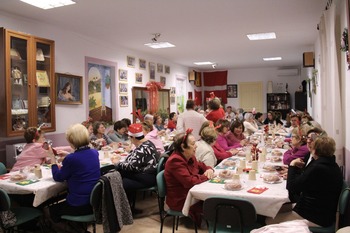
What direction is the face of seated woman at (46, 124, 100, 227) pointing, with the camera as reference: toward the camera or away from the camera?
away from the camera

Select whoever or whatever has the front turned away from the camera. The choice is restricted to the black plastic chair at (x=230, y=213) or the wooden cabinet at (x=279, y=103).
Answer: the black plastic chair

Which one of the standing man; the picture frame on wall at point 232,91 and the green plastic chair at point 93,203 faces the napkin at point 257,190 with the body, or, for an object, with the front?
the picture frame on wall

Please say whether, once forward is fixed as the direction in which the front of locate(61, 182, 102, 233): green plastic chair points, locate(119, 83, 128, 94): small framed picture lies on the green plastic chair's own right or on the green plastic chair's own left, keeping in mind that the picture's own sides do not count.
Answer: on the green plastic chair's own right

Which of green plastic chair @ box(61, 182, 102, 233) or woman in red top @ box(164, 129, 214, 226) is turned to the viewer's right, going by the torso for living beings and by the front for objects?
the woman in red top

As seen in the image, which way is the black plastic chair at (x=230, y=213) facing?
away from the camera

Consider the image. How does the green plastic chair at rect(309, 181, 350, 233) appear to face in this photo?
to the viewer's left

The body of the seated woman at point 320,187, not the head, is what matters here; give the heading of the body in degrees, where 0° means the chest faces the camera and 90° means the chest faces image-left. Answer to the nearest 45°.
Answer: approximately 135°

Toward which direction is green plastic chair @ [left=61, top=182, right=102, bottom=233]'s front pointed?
to the viewer's left

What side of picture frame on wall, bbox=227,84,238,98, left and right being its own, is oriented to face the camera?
front

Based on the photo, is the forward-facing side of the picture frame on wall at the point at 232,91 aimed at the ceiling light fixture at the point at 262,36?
yes

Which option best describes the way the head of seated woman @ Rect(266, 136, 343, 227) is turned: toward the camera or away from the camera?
away from the camera
